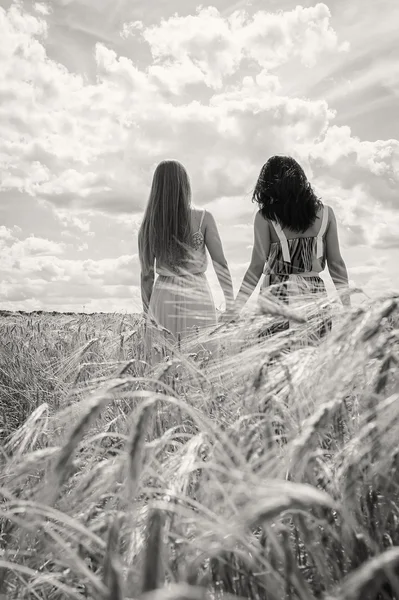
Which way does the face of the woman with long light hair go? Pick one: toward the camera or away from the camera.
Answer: away from the camera

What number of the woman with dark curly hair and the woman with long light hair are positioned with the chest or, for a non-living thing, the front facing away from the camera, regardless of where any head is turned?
2

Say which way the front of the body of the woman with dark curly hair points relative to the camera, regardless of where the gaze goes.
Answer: away from the camera

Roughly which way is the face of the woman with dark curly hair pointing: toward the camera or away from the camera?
away from the camera

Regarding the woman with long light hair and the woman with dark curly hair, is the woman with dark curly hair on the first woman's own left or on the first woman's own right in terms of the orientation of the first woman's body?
on the first woman's own right

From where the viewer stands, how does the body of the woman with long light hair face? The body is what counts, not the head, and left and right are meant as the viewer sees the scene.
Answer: facing away from the viewer
